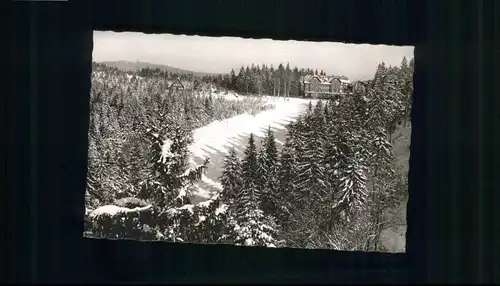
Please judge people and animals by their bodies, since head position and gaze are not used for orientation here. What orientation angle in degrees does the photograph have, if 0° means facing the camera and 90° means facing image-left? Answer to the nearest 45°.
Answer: approximately 0°
